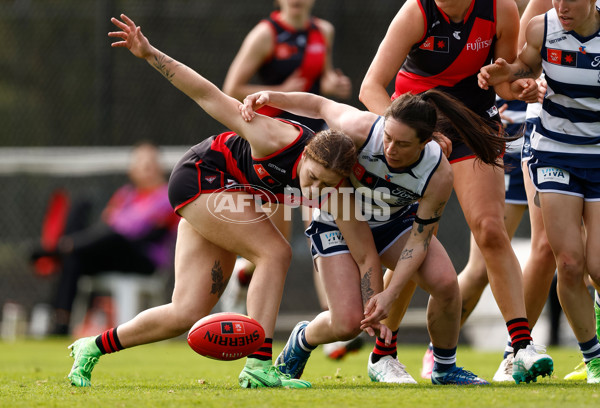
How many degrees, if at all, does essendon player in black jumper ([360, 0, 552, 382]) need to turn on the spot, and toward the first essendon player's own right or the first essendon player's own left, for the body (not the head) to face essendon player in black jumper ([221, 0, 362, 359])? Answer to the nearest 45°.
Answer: approximately 135° to the first essendon player's own right

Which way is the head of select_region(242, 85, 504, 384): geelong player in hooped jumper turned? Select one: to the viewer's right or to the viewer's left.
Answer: to the viewer's left

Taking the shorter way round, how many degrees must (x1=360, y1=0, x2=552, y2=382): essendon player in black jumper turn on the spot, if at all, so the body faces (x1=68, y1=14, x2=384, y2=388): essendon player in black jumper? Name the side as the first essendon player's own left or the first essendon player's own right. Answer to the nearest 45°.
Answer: approximately 45° to the first essendon player's own right

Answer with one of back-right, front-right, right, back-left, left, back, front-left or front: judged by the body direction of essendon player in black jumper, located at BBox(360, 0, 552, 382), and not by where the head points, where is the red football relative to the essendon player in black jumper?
front-right

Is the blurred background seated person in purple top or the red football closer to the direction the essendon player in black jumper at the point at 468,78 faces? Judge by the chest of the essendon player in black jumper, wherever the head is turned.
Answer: the red football

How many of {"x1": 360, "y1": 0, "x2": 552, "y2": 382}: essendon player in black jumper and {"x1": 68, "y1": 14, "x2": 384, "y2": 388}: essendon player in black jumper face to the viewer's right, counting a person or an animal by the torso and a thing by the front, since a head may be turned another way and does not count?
1

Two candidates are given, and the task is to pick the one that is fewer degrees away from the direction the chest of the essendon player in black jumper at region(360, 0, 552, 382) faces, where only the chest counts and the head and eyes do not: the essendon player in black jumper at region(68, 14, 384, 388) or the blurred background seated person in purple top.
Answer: the essendon player in black jumper

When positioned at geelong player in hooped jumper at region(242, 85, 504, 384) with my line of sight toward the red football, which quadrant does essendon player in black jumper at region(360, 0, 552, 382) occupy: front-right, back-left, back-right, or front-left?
back-right

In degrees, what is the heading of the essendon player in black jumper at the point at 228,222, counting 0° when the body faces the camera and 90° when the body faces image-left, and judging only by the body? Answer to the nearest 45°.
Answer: approximately 270°

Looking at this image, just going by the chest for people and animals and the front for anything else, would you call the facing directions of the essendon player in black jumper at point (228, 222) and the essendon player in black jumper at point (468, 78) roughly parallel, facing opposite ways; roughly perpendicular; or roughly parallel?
roughly perpendicular

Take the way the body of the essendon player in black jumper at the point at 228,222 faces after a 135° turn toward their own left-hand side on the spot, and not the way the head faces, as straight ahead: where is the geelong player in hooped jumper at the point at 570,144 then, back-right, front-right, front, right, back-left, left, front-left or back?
back-right

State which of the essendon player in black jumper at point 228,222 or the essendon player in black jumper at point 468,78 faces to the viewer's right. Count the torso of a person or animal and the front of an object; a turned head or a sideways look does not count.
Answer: the essendon player in black jumper at point 228,222

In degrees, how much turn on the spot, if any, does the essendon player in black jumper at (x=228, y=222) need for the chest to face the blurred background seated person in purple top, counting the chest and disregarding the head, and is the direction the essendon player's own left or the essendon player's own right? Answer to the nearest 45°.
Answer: approximately 90° to the essendon player's own left
